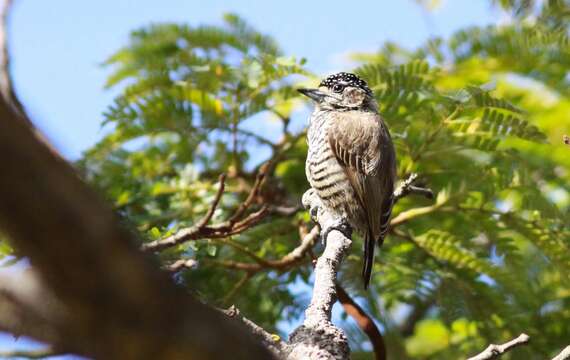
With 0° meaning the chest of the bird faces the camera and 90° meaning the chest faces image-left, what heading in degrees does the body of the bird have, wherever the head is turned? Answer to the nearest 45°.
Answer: approximately 90°
